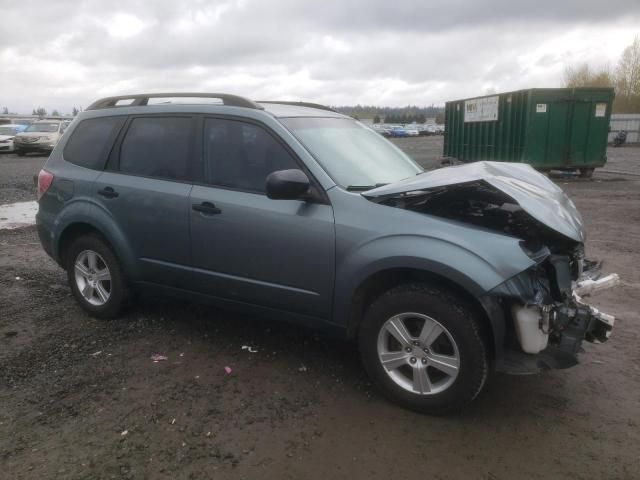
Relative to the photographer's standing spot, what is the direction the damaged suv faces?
facing the viewer and to the right of the viewer

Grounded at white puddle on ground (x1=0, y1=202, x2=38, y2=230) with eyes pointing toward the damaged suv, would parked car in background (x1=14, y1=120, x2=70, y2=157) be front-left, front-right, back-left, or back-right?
back-left

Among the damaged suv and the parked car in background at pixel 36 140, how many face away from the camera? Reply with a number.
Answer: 0

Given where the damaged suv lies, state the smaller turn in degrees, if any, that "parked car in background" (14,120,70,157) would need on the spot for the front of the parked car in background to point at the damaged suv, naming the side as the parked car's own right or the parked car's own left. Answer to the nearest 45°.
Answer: approximately 45° to the parked car's own left

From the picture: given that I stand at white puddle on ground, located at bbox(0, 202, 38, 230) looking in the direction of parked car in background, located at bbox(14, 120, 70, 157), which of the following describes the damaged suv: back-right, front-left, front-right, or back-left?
back-right

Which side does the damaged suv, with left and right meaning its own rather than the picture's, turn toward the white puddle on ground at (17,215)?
back

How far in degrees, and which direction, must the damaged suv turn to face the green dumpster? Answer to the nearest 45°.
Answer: approximately 90° to its left

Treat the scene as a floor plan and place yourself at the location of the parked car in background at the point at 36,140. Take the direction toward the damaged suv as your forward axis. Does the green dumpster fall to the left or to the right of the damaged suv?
left

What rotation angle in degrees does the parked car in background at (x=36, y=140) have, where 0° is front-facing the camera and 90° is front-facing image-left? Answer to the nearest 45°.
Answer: approximately 45°

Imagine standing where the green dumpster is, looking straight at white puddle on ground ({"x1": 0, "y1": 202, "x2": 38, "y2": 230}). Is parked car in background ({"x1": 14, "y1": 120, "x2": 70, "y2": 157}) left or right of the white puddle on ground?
right

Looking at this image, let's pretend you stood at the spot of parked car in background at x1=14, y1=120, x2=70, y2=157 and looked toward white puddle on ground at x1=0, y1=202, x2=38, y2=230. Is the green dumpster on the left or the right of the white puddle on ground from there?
left

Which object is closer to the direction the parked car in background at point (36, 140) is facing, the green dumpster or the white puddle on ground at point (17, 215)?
the white puddle on ground

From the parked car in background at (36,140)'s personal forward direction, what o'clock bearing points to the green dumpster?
The green dumpster is roughly at 9 o'clock from the parked car in background.

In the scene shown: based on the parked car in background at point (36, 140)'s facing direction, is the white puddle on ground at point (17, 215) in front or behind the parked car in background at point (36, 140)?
in front

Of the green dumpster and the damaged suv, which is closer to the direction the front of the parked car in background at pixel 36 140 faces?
the damaged suv
